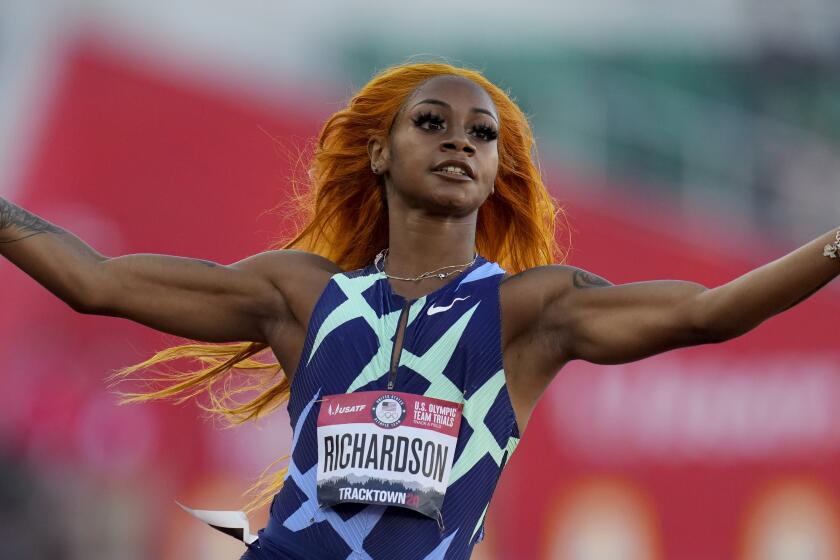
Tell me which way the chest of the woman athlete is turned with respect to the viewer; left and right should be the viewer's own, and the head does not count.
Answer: facing the viewer
